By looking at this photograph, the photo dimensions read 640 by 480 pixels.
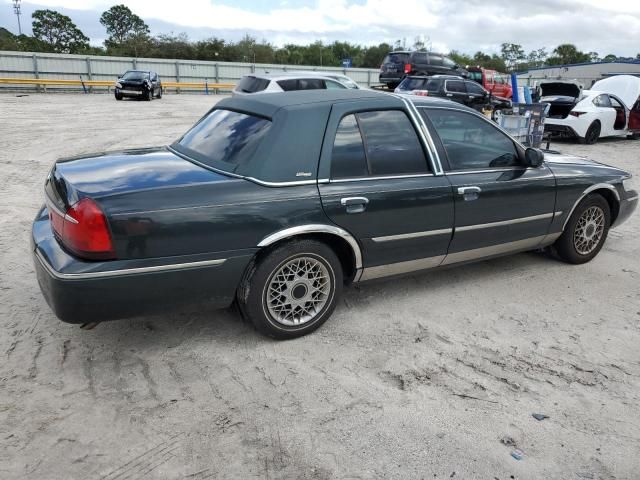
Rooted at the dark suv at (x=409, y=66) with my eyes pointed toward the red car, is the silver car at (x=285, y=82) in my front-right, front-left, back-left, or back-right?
back-right

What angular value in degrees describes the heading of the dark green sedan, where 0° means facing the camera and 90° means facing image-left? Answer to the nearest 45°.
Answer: approximately 225°

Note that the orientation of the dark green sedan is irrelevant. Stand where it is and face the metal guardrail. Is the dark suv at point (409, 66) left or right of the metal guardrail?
right

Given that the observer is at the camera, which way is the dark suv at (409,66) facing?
facing away from the viewer and to the right of the viewer

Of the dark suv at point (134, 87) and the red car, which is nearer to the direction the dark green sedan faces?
the red car

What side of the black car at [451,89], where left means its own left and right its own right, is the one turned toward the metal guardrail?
left

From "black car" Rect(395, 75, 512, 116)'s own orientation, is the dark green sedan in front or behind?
behind

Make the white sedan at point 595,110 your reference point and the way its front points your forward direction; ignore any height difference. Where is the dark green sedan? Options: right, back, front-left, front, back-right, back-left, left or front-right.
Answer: back-right

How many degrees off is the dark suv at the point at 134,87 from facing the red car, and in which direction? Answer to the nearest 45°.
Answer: approximately 135° to its left

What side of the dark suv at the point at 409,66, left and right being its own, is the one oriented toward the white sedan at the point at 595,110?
right

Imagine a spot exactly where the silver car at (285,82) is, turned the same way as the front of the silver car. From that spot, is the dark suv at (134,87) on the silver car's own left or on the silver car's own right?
on the silver car's own left
